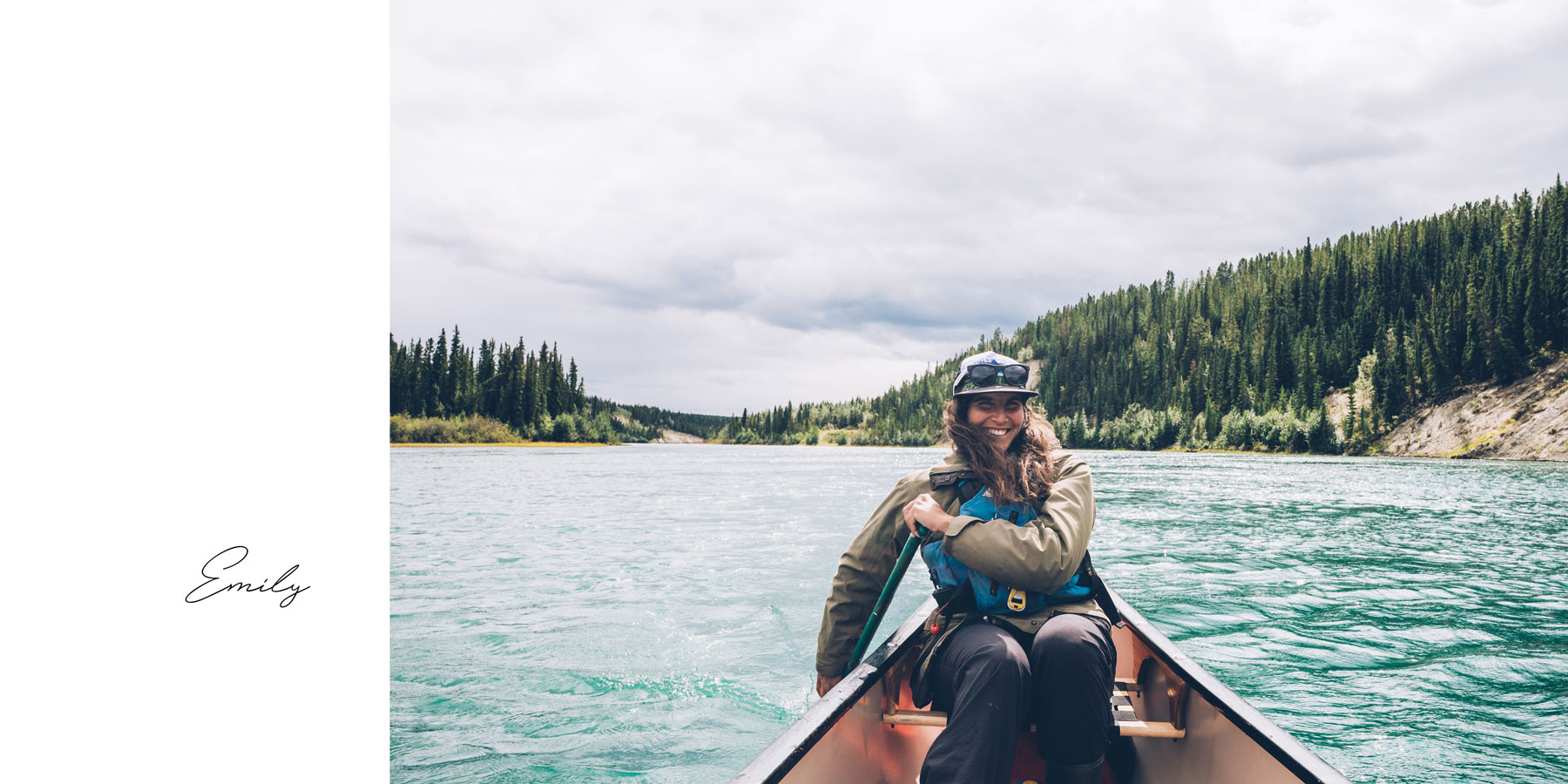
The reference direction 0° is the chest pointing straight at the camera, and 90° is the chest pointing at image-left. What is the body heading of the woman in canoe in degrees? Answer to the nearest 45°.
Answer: approximately 0°
